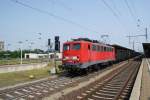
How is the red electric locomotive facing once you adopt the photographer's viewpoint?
facing the viewer and to the left of the viewer
